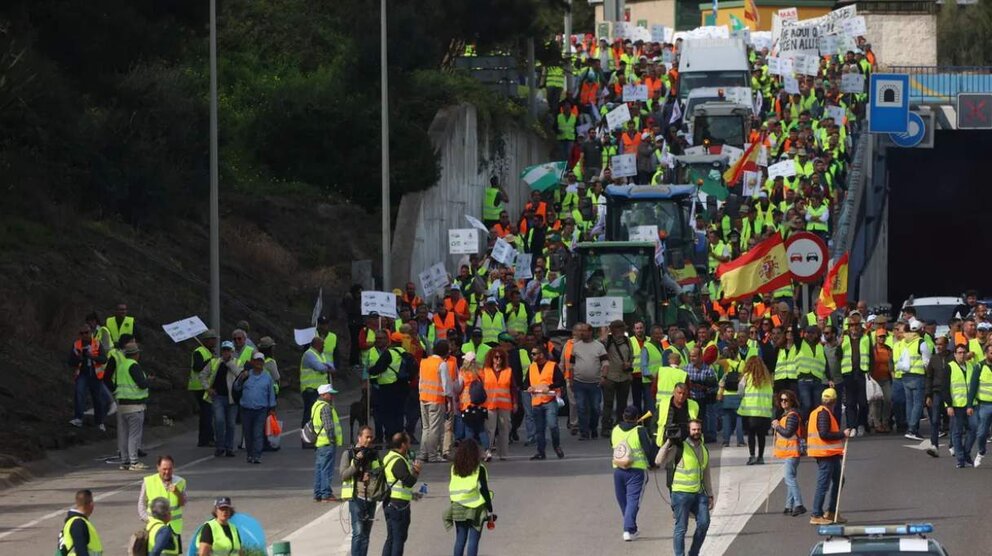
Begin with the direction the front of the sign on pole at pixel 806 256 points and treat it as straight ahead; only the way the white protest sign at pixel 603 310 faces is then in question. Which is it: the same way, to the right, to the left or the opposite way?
the same way

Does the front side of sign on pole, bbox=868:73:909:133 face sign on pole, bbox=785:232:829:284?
yes

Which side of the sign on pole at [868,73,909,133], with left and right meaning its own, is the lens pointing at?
front

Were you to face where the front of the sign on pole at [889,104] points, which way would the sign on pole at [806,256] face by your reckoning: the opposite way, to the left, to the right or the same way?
the same way

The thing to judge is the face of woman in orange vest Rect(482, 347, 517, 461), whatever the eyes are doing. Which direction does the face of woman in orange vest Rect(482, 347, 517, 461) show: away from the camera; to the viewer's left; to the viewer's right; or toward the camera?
toward the camera

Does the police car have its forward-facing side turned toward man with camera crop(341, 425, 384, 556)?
no

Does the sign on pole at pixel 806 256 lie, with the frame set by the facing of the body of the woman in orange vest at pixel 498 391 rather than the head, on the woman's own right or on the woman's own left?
on the woman's own left

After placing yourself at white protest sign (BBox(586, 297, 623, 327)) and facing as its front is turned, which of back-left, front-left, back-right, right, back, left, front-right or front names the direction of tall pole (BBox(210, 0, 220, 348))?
right

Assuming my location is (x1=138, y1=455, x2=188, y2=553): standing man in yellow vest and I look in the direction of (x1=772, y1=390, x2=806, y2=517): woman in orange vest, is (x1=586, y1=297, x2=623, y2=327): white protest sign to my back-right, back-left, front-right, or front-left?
front-left

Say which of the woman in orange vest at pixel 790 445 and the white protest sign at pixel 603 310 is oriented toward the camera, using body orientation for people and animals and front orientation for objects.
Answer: the white protest sign

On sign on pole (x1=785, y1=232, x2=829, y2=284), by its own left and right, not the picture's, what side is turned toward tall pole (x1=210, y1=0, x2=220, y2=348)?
right

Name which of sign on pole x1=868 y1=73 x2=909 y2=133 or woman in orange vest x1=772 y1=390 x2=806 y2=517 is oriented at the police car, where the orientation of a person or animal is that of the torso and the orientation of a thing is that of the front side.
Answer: the sign on pole

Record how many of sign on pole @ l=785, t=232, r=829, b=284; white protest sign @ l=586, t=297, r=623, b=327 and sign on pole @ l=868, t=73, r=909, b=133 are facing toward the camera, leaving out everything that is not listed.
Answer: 3

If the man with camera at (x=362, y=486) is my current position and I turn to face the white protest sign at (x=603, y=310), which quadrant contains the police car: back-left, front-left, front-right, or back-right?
back-right

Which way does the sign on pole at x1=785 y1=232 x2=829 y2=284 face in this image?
toward the camera

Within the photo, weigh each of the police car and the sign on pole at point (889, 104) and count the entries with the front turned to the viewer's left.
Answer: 0
